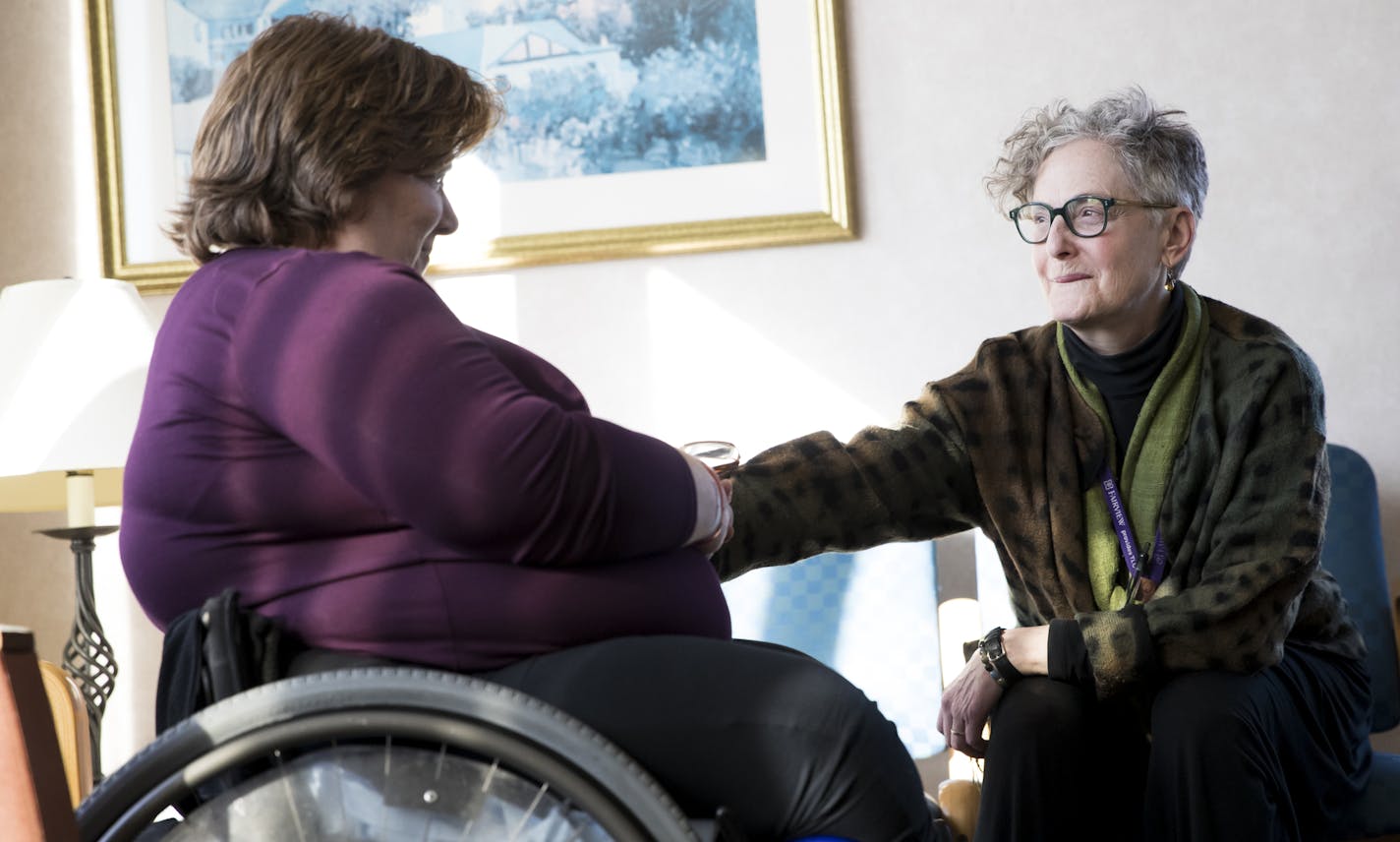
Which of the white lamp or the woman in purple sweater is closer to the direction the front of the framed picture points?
the woman in purple sweater

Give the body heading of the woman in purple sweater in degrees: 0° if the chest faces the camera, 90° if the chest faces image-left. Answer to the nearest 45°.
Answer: approximately 270°

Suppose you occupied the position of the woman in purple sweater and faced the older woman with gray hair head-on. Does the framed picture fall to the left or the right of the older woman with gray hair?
left

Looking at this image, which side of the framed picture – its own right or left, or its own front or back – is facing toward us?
front

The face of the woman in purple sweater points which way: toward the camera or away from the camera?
away from the camera

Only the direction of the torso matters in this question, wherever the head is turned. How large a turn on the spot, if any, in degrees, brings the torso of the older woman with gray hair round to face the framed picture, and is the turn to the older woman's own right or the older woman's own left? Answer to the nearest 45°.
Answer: approximately 90° to the older woman's own right

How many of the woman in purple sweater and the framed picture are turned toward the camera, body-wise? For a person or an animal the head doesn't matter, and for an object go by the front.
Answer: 1

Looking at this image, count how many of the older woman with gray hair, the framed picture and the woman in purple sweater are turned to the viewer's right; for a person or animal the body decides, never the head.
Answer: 1

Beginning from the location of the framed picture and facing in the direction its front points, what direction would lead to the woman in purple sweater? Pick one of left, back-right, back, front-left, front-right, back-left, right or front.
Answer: front

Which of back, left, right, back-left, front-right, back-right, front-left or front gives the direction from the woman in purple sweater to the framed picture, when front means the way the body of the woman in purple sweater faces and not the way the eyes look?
left

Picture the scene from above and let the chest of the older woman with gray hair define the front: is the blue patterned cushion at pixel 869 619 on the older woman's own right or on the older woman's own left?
on the older woman's own right

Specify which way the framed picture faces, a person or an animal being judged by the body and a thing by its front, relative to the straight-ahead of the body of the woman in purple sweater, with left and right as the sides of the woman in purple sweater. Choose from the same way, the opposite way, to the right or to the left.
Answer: to the right
